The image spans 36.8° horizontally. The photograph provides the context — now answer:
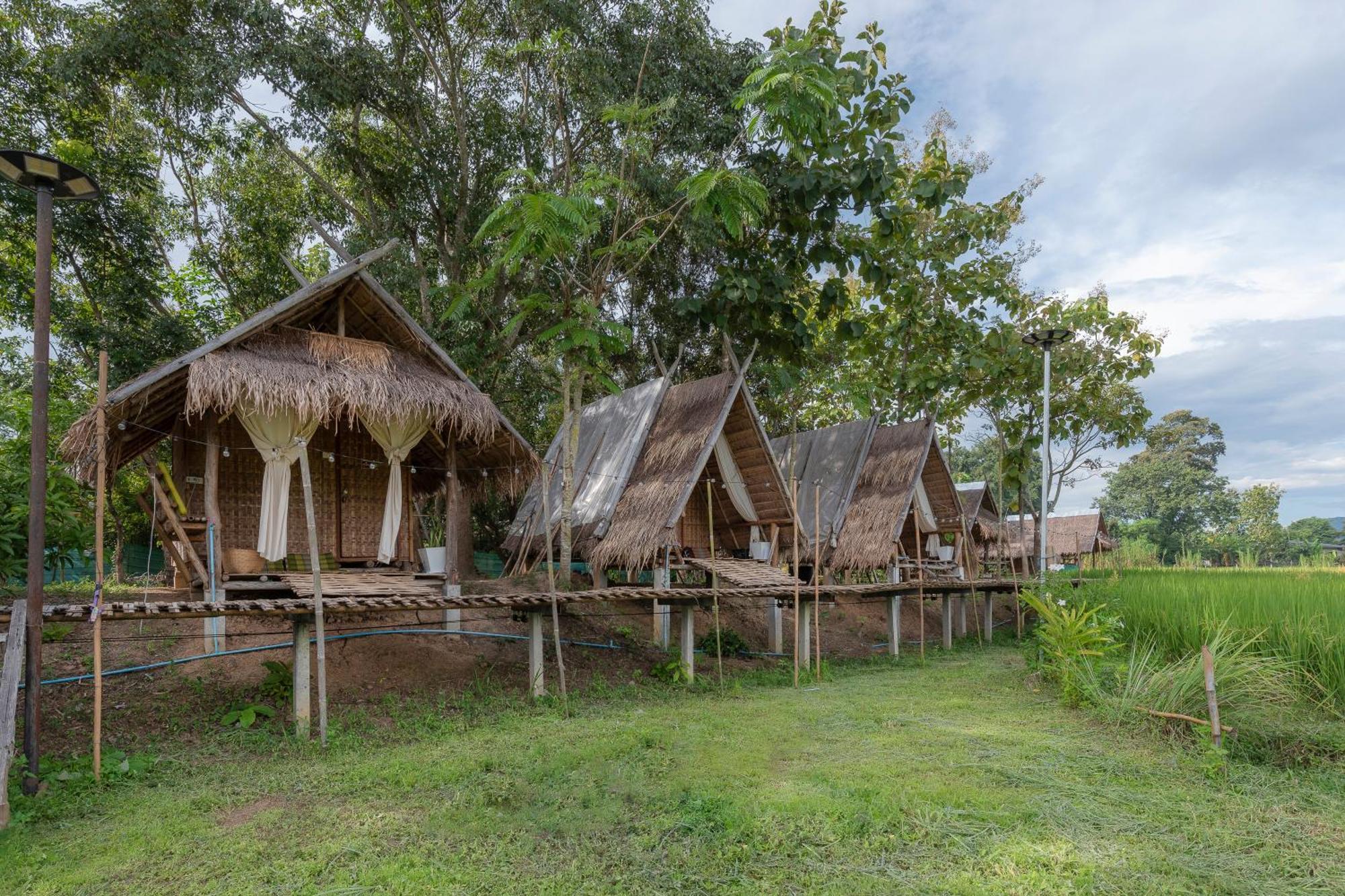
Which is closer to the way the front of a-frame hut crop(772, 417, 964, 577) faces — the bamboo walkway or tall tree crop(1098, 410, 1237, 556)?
the bamboo walkway

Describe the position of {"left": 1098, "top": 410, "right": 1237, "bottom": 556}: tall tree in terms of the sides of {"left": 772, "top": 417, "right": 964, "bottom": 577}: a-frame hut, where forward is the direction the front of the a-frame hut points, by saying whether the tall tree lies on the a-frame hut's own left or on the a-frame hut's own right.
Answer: on the a-frame hut's own left

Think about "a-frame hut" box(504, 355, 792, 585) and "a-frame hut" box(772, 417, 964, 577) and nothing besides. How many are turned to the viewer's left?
0

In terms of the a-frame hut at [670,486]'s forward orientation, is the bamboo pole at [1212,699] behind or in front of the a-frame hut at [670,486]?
in front

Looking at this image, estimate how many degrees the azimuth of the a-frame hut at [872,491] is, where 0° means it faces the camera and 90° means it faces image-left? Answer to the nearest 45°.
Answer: approximately 315°

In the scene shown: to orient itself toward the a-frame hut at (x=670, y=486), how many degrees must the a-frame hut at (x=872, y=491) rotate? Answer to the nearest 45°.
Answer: approximately 90° to its right

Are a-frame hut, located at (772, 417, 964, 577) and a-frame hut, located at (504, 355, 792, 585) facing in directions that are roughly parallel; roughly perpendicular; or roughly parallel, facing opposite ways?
roughly parallel

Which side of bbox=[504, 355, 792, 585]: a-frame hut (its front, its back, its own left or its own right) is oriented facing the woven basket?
right

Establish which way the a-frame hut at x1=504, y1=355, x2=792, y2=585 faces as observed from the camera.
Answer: facing the viewer and to the right of the viewer
